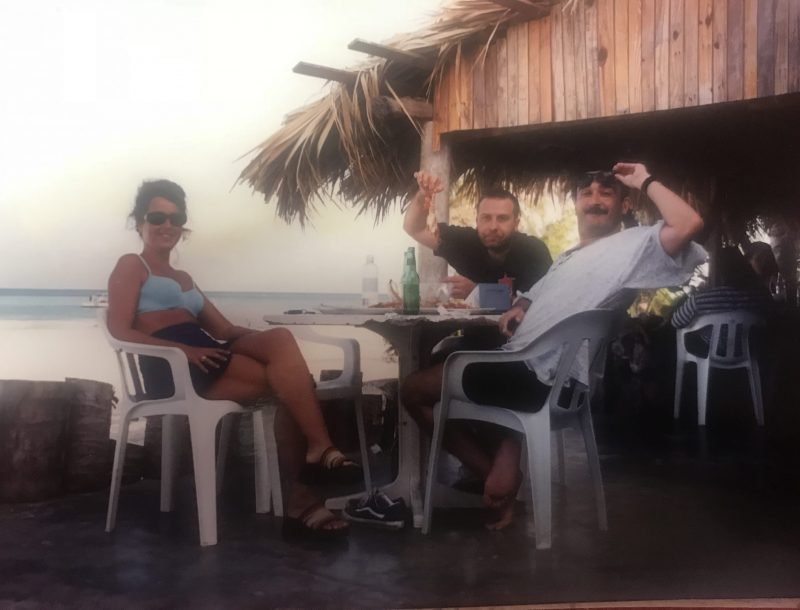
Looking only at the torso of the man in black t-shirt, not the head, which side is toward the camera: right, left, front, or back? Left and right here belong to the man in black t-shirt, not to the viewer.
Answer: front

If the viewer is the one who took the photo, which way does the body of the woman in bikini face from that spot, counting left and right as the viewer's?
facing the viewer and to the right of the viewer

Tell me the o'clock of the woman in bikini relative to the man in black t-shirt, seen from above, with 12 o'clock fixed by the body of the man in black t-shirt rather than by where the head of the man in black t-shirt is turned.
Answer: The woman in bikini is roughly at 2 o'clock from the man in black t-shirt.

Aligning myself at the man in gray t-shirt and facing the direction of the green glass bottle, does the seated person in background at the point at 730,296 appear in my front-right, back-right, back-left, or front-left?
back-right

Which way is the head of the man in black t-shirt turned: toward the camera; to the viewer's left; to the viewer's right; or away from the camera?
toward the camera

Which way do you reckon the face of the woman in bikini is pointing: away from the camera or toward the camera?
toward the camera
